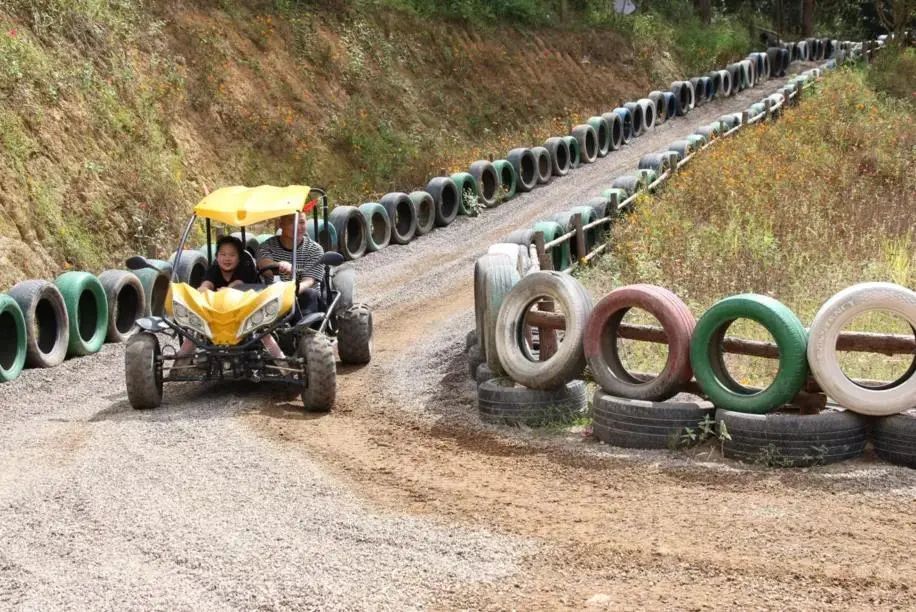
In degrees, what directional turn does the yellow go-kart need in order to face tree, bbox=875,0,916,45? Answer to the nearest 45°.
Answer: approximately 135° to its left

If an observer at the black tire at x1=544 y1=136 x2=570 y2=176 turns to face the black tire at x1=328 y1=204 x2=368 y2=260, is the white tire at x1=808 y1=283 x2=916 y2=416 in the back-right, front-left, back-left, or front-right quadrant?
front-left

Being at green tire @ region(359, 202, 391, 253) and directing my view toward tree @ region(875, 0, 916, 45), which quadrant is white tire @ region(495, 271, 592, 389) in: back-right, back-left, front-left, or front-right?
back-right

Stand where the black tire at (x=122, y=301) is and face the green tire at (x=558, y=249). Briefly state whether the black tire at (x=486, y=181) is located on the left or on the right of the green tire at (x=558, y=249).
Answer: left

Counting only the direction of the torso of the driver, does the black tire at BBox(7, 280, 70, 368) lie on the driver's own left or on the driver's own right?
on the driver's own right

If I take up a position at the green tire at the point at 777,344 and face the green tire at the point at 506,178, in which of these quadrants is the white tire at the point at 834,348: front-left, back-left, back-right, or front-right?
back-right

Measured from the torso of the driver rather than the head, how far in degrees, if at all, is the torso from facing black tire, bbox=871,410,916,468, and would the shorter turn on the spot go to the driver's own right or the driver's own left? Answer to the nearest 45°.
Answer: approximately 45° to the driver's own left

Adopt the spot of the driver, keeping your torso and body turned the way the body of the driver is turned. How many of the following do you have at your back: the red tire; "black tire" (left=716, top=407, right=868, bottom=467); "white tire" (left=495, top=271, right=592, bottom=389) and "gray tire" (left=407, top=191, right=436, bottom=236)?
1

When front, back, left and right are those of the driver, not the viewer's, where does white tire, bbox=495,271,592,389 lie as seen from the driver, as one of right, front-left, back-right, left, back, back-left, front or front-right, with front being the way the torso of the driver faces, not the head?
front-left

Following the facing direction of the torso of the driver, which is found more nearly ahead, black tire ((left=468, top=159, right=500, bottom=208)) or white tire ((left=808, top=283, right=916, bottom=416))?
the white tire

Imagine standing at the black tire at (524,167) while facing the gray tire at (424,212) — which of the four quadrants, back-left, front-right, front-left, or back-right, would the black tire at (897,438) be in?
front-left

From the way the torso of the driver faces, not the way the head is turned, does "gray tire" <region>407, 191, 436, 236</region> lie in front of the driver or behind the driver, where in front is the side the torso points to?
behind

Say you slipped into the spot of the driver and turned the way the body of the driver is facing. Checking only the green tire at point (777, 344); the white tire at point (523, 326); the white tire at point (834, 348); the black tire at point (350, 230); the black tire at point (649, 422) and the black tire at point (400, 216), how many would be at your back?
2

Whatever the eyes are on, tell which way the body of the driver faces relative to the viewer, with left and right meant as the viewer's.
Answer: facing the viewer

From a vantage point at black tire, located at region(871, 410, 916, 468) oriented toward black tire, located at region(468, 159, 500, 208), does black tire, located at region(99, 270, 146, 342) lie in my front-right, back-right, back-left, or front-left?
front-left

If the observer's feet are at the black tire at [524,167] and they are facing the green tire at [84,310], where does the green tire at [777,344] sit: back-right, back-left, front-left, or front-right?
front-left

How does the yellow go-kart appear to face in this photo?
toward the camera
